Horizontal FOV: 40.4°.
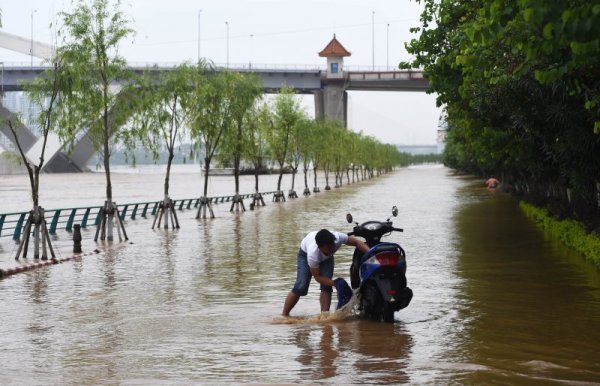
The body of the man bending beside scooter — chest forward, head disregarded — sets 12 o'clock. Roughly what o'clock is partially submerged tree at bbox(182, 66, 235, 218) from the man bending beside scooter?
The partially submerged tree is roughly at 7 o'clock from the man bending beside scooter.

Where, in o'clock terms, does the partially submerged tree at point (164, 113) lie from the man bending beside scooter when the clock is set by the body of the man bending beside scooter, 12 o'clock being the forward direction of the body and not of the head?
The partially submerged tree is roughly at 7 o'clock from the man bending beside scooter.

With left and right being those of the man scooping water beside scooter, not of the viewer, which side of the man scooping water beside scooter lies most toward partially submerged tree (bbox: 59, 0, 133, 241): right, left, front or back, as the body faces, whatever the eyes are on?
back

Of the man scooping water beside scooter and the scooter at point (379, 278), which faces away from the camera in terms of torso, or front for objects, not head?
the scooter

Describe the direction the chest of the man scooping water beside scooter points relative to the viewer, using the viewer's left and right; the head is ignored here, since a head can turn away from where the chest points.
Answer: facing the viewer and to the right of the viewer

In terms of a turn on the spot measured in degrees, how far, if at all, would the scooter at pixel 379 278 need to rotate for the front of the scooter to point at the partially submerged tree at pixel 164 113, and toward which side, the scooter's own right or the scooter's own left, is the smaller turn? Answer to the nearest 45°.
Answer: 0° — it already faces it

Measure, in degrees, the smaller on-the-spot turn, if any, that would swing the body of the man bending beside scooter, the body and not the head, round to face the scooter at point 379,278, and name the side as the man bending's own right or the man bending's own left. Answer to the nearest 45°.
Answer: approximately 45° to the man bending's own left

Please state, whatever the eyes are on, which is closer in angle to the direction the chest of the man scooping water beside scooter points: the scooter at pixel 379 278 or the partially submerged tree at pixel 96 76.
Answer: the scooter

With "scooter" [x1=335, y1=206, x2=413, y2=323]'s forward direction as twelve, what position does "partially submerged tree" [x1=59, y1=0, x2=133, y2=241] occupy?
The partially submerged tree is roughly at 11 o'clock from the scooter.

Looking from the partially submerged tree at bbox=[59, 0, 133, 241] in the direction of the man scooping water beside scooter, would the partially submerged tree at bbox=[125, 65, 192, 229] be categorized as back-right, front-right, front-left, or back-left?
back-left

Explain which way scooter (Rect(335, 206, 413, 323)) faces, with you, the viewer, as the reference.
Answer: facing away from the viewer

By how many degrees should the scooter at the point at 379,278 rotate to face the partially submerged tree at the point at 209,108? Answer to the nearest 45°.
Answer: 0° — it already faces it

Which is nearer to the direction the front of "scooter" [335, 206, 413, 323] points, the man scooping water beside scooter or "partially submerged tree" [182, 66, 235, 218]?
the partially submerged tree
